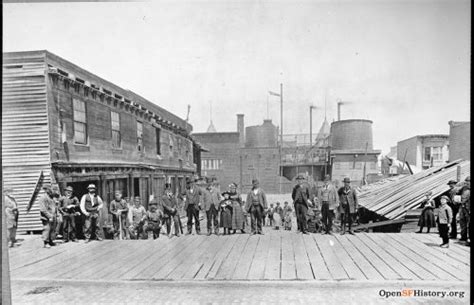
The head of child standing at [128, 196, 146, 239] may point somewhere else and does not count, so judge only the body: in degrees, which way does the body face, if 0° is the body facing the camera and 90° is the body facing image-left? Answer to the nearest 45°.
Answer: approximately 0°

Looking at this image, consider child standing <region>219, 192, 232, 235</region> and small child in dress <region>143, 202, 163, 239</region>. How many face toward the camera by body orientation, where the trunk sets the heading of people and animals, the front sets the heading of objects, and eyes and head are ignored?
2

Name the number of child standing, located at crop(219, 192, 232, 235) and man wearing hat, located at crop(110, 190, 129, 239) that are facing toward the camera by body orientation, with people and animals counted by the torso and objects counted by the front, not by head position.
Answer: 2

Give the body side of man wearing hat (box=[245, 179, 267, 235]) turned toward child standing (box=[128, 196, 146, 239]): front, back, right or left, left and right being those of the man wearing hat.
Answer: right

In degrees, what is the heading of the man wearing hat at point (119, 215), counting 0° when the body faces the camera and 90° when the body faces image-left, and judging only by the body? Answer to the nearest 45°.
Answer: approximately 0°
